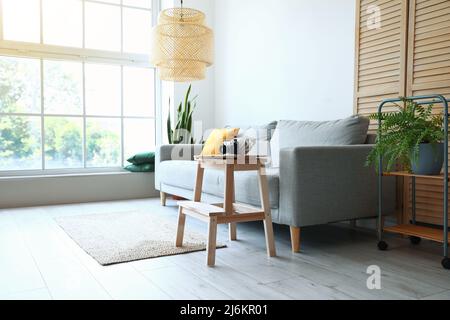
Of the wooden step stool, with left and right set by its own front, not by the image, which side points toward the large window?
right

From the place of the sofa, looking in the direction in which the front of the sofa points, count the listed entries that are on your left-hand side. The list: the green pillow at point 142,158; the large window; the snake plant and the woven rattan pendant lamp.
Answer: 0

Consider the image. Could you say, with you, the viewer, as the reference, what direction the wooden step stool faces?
facing the viewer and to the left of the viewer

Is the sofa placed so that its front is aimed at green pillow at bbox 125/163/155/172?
no

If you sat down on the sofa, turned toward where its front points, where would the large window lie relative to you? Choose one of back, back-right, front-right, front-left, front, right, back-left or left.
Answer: right

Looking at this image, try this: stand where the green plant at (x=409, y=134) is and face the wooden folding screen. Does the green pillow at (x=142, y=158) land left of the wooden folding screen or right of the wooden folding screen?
left

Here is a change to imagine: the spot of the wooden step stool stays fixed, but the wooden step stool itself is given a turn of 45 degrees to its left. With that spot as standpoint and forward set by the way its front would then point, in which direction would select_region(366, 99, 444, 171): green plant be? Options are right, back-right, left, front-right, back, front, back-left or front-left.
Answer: left

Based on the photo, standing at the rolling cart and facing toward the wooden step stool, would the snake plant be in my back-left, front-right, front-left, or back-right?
front-right

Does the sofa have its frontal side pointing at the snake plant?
no

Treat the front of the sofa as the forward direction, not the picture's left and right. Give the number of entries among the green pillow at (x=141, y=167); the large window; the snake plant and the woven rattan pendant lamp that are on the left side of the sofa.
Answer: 0

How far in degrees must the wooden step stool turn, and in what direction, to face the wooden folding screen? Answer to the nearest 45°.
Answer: approximately 180°

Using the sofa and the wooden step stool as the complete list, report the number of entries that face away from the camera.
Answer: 0

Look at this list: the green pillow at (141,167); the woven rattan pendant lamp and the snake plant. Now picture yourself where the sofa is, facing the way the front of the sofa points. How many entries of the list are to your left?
0

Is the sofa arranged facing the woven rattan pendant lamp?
no

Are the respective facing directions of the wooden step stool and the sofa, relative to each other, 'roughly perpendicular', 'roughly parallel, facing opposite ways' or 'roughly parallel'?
roughly parallel

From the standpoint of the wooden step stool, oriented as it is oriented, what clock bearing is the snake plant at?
The snake plant is roughly at 4 o'clock from the wooden step stool.
